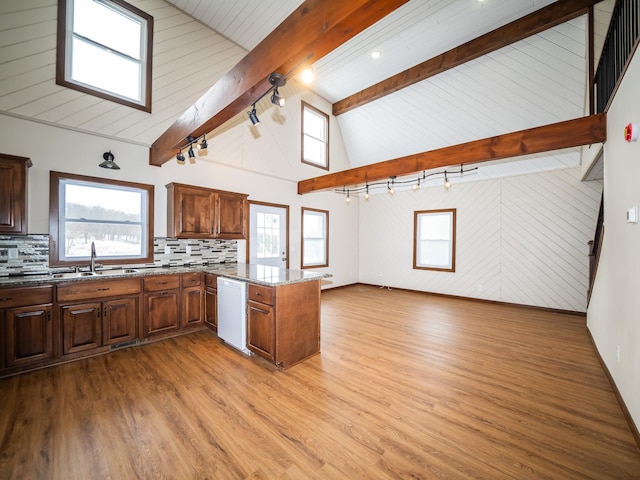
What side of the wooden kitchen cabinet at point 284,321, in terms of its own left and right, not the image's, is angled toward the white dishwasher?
right

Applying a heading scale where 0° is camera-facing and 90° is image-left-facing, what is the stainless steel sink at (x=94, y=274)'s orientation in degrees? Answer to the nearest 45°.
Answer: approximately 315°

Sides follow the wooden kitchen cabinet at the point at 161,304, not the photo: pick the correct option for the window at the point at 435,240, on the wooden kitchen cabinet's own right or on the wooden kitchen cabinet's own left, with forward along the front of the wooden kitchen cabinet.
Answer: on the wooden kitchen cabinet's own left

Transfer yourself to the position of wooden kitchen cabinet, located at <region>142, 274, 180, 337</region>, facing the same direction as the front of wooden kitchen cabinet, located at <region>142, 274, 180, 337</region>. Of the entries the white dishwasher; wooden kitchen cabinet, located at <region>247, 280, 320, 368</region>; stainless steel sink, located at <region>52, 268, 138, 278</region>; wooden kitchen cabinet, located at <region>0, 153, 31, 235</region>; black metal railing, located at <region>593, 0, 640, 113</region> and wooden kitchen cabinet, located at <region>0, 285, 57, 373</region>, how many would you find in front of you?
3

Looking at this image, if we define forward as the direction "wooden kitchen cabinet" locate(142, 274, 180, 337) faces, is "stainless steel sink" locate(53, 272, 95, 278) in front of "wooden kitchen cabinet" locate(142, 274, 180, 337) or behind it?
behind

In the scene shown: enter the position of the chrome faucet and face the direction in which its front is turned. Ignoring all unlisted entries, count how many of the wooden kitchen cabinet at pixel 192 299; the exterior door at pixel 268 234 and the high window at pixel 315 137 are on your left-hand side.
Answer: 3
